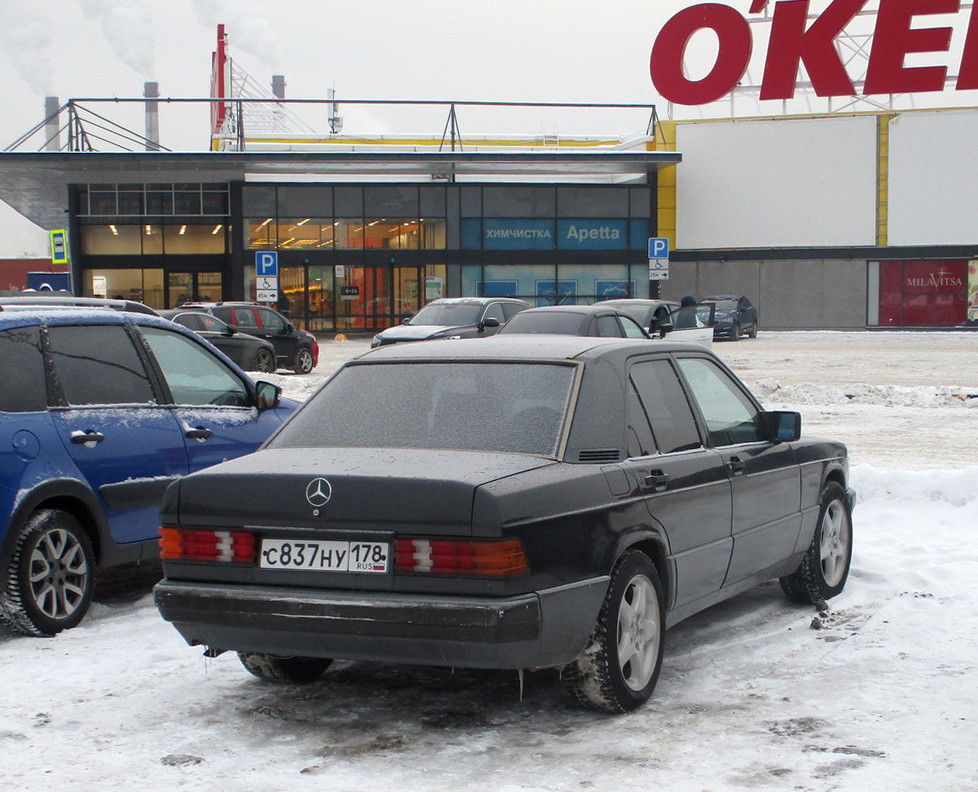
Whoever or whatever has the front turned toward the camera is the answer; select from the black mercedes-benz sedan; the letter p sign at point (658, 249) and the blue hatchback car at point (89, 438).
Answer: the letter p sign

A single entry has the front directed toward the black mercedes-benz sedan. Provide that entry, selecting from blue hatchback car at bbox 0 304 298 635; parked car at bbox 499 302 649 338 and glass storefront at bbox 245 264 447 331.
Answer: the glass storefront

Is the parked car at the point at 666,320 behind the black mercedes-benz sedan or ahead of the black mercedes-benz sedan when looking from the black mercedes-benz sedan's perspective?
ahead

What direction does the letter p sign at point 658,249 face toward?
toward the camera

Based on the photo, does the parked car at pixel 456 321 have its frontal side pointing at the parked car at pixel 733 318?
no

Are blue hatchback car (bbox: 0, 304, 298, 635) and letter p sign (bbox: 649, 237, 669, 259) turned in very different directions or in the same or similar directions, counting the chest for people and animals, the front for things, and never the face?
very different directions

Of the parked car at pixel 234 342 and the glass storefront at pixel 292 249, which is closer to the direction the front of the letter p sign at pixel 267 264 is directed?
the parked car

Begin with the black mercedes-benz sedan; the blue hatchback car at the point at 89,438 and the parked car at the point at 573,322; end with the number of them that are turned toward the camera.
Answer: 0

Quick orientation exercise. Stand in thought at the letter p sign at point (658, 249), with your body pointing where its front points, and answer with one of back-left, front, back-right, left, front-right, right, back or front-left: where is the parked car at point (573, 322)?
front

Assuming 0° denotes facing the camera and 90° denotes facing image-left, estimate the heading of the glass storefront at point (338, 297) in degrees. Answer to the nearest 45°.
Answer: approximately 0°

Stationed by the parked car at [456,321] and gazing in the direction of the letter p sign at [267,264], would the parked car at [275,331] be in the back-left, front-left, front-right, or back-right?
front-left

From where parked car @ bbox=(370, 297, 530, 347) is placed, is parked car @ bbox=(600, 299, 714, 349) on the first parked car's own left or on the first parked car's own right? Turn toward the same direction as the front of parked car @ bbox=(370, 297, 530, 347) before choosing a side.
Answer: on the first parked car's own left

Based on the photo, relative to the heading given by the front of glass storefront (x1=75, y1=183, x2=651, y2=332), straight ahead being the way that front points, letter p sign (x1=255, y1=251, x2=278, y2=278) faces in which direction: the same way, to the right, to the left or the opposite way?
the same way

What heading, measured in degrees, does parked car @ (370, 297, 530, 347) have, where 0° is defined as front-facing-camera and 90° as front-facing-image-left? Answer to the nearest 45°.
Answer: approximately 45°

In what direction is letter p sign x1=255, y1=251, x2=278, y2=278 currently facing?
toward the camera

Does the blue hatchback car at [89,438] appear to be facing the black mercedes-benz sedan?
no

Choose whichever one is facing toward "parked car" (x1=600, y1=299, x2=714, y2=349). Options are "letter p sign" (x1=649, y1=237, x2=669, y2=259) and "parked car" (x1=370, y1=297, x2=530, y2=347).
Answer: the letter p sign

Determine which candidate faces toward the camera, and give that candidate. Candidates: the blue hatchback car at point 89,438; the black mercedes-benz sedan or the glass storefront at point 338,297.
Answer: the glass storefront

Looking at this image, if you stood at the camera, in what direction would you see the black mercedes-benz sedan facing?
facing away from the viewer and to the right of the viewer

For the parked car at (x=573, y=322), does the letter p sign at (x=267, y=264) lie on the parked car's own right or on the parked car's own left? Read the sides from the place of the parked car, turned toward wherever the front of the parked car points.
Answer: on the parked car's own left
